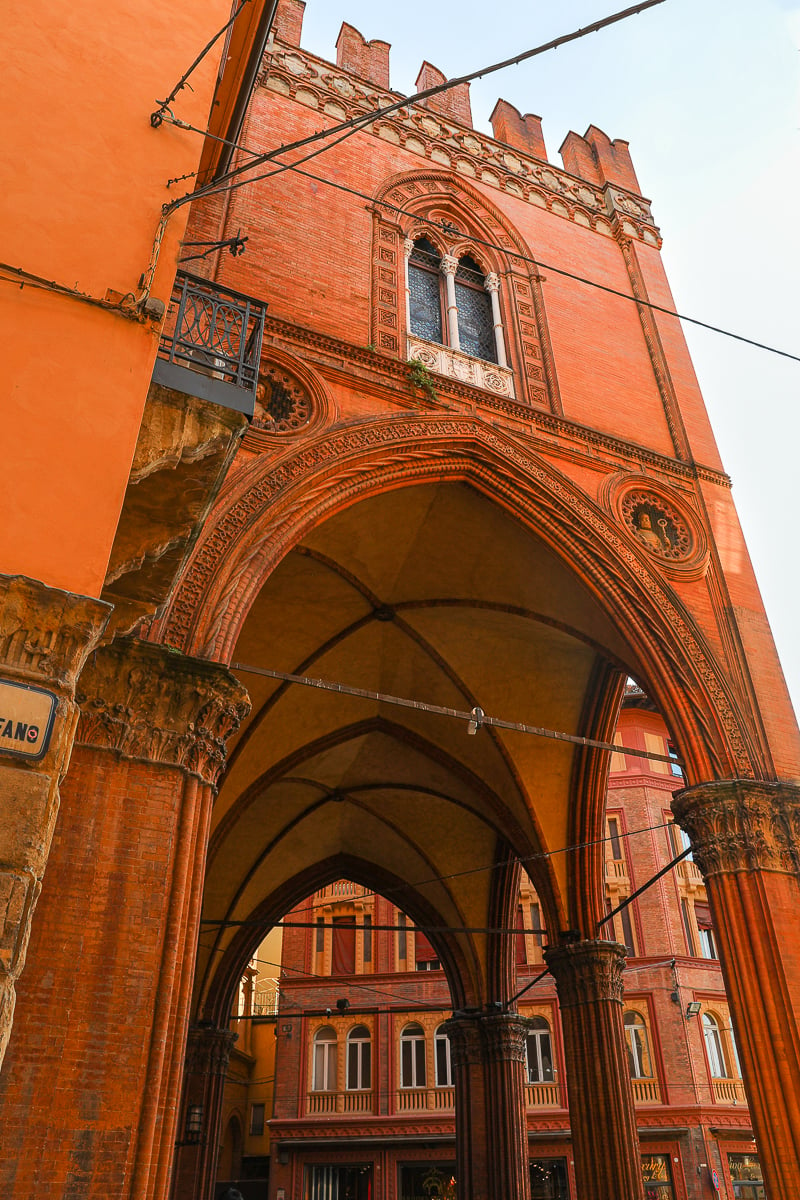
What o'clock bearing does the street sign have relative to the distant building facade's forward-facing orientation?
The street sign is roughly at 12 o'clock from the distant building facade.

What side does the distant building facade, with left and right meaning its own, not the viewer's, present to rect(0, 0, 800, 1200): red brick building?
front

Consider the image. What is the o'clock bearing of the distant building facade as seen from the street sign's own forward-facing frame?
The distant building facade is roughly at 7 o'clock from the street sign.

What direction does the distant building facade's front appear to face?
toward the camera

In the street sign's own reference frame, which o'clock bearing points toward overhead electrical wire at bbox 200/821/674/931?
The overhead electrical wire is roughly at 7 o'clock from the street sign.

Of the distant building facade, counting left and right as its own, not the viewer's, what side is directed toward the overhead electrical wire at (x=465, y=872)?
front

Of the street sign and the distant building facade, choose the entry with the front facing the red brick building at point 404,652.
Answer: the distant building facade

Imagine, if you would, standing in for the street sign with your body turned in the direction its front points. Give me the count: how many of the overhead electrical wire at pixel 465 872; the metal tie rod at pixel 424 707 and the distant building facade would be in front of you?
0

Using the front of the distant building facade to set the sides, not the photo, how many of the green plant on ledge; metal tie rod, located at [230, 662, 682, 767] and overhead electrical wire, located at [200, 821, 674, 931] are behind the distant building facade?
0

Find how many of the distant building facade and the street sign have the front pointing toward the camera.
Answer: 2

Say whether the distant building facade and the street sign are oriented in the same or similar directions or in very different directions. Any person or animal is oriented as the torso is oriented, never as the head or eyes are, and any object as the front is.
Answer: same or similar directions

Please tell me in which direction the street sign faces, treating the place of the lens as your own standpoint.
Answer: facing the viewer
